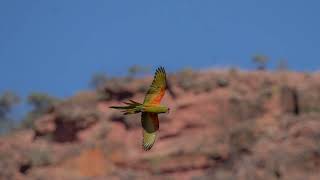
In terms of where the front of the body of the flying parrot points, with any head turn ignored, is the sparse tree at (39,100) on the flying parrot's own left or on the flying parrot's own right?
on the flying parrot's own left

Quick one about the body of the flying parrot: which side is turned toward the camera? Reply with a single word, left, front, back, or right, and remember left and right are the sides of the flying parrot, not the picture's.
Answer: right
